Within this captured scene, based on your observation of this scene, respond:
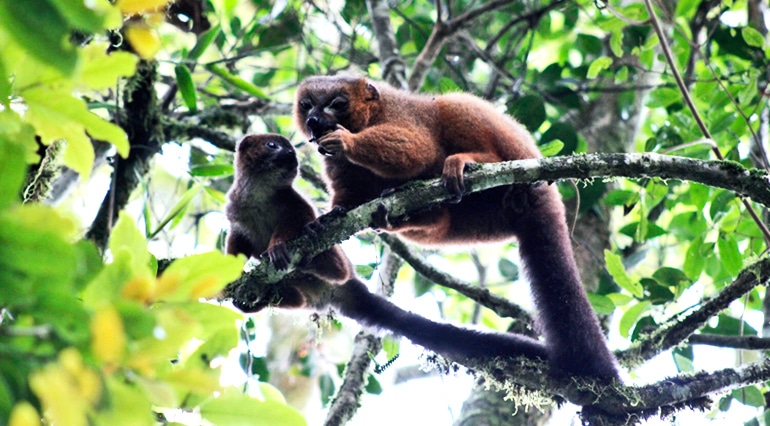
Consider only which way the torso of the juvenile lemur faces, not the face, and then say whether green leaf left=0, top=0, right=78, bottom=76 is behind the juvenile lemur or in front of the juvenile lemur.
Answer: in front

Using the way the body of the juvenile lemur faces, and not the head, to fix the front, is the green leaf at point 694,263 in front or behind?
behind

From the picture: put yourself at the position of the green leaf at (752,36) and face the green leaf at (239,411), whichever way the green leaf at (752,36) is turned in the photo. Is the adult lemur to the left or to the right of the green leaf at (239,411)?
right

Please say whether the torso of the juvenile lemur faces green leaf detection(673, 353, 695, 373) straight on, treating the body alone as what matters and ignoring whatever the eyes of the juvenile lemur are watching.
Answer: no

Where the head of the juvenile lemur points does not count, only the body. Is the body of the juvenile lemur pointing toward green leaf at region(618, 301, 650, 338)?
no

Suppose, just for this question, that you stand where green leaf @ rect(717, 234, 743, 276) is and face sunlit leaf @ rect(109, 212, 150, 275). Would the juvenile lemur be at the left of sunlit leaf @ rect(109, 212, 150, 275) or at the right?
right
